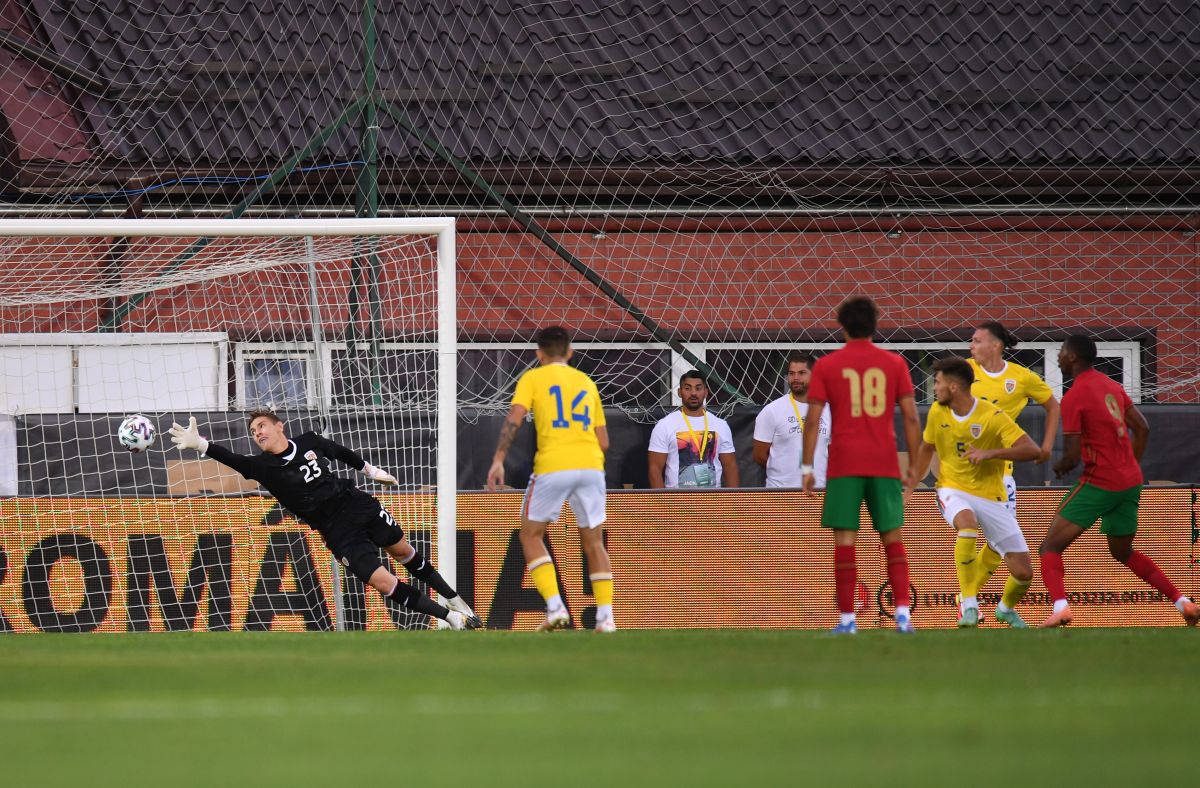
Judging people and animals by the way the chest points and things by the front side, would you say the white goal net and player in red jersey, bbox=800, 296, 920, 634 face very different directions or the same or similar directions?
very different directions

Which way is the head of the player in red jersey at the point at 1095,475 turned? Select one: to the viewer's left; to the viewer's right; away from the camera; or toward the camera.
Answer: to the viewer's left

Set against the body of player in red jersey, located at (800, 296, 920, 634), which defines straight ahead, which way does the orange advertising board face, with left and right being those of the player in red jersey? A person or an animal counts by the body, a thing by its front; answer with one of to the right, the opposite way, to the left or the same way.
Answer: the opposite way

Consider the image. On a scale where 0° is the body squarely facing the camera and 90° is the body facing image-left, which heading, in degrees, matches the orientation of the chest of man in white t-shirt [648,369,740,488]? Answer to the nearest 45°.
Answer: approximately 0°

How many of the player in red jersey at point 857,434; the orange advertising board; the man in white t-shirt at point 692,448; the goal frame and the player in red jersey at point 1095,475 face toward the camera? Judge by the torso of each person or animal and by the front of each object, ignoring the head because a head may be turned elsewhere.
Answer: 3

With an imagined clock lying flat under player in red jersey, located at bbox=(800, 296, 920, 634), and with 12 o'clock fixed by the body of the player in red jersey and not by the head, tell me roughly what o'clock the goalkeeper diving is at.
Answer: The goalkeeper diving is roughly at 10 o'clock from the player in red jersey.

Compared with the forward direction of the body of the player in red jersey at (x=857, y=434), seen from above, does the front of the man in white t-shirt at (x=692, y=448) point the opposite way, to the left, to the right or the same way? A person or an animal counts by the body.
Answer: the opposite way

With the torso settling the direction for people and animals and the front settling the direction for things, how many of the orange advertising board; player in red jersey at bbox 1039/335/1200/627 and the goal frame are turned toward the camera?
2

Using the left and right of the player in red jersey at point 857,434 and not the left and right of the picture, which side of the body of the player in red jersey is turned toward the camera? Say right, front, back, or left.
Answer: back

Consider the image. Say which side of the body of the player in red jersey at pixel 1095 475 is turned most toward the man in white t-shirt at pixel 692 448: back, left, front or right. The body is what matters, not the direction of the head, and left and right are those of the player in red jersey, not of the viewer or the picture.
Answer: front

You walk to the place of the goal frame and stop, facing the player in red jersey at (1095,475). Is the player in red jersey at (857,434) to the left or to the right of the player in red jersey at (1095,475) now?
right

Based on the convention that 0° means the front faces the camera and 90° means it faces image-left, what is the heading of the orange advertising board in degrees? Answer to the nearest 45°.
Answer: approximately 0°
